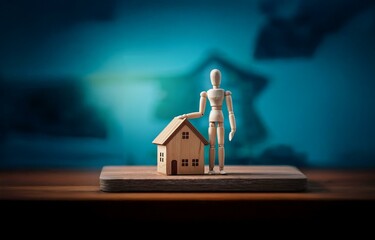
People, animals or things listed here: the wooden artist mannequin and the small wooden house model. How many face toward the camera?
2

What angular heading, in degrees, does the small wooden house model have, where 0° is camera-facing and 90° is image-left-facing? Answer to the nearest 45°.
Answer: approximately 0°

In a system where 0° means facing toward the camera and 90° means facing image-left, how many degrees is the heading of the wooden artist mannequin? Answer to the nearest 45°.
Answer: approximately 0°
